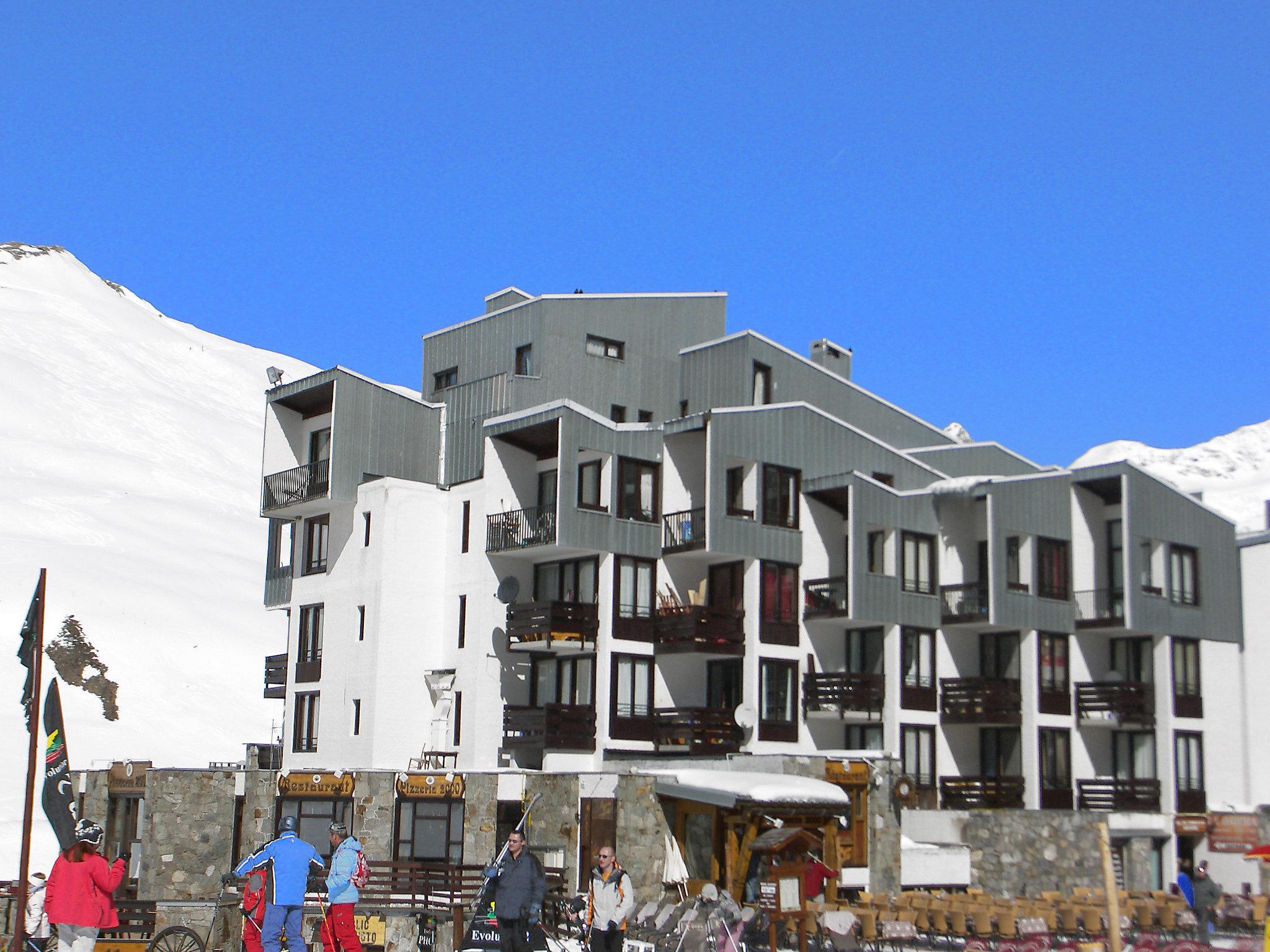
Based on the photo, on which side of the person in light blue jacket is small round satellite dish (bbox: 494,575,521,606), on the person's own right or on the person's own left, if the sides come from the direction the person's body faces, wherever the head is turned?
on the person's own right

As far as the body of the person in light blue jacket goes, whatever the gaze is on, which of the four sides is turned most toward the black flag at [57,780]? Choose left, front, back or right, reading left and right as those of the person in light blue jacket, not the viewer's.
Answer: front

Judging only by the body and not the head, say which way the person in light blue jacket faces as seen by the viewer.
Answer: to the viewer's left

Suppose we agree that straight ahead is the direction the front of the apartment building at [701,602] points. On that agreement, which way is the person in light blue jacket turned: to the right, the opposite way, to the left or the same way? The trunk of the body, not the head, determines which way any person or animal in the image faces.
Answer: to the right

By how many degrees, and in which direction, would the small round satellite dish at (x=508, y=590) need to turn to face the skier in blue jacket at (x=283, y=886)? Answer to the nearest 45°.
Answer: approximately 45° to its left

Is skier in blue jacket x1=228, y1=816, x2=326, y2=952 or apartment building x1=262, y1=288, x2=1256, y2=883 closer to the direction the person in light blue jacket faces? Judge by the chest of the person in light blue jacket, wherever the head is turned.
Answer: the skier in blue jacket

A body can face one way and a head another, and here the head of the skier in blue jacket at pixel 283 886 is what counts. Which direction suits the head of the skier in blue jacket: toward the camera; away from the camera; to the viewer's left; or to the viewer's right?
away from the camera

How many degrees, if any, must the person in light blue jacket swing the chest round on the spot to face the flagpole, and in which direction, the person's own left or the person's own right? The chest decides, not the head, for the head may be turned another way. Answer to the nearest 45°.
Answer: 0° — they already face it

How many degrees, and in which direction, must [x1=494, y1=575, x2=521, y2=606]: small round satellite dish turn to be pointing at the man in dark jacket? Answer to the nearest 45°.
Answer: approximately 45° to its left

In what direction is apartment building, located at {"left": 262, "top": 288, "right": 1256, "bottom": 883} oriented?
toward the camera

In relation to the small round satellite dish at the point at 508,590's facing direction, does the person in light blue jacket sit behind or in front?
in front

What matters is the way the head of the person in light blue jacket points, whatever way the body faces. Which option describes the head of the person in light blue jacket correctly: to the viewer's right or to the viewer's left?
to the viewer's left

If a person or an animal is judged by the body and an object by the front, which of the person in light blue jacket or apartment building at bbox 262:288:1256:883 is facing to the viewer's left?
the person in light blue jacket

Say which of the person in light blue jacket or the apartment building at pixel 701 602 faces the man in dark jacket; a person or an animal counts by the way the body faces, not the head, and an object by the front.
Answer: the apartment building
